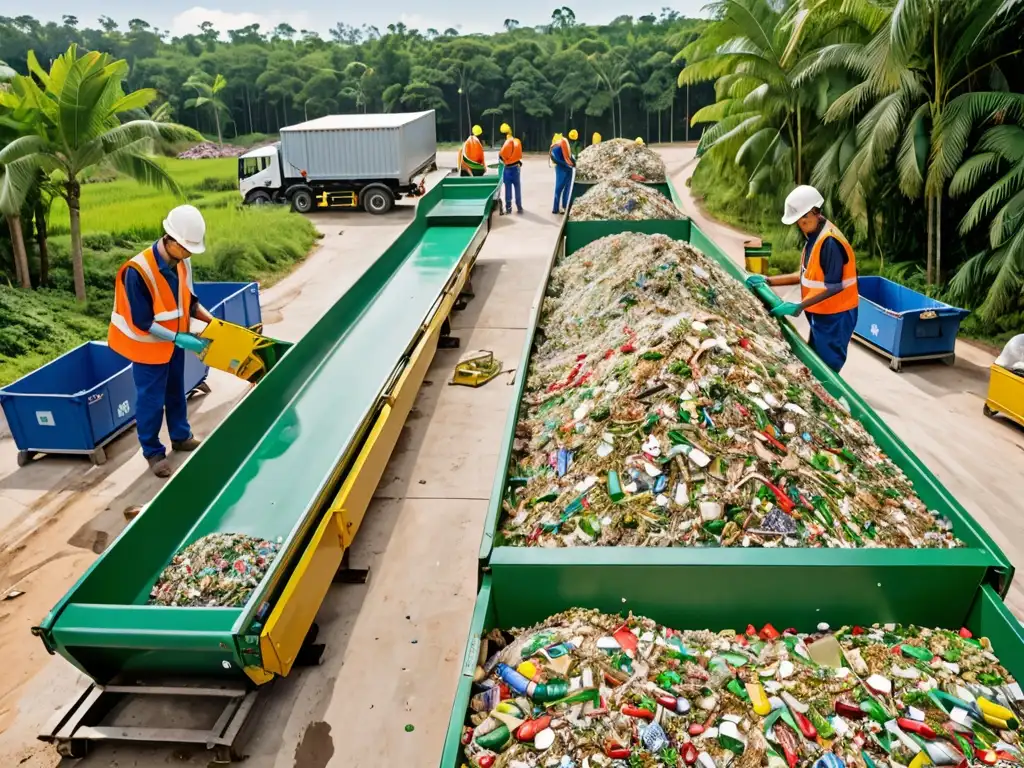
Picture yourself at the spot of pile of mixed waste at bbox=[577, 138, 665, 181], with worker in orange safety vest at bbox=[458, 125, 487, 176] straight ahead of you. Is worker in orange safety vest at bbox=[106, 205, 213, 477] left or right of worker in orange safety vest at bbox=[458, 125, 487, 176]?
left

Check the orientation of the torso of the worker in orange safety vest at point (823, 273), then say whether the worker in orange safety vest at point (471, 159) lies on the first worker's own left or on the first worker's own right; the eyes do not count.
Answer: on the first worker's own right

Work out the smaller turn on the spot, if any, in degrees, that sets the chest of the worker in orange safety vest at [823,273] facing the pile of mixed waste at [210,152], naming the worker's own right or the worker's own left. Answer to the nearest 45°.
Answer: approximately 45° to the worker's own right

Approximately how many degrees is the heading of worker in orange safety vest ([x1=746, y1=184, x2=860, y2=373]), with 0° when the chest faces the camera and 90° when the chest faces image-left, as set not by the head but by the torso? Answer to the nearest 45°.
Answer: approximately 90°

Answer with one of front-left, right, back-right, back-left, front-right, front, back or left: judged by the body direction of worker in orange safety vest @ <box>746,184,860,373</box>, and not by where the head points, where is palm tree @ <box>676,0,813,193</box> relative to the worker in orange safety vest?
right

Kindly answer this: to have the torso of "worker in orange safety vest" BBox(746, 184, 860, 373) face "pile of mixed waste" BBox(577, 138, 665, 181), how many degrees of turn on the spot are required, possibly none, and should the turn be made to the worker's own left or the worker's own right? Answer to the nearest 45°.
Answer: approximately 90° to the worker's own right

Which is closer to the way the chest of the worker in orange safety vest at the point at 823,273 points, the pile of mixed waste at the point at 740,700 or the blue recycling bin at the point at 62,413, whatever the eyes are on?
the blue recycling bin

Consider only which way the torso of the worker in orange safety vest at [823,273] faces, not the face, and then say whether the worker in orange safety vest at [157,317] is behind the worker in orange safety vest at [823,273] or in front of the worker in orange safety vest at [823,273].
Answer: in front
